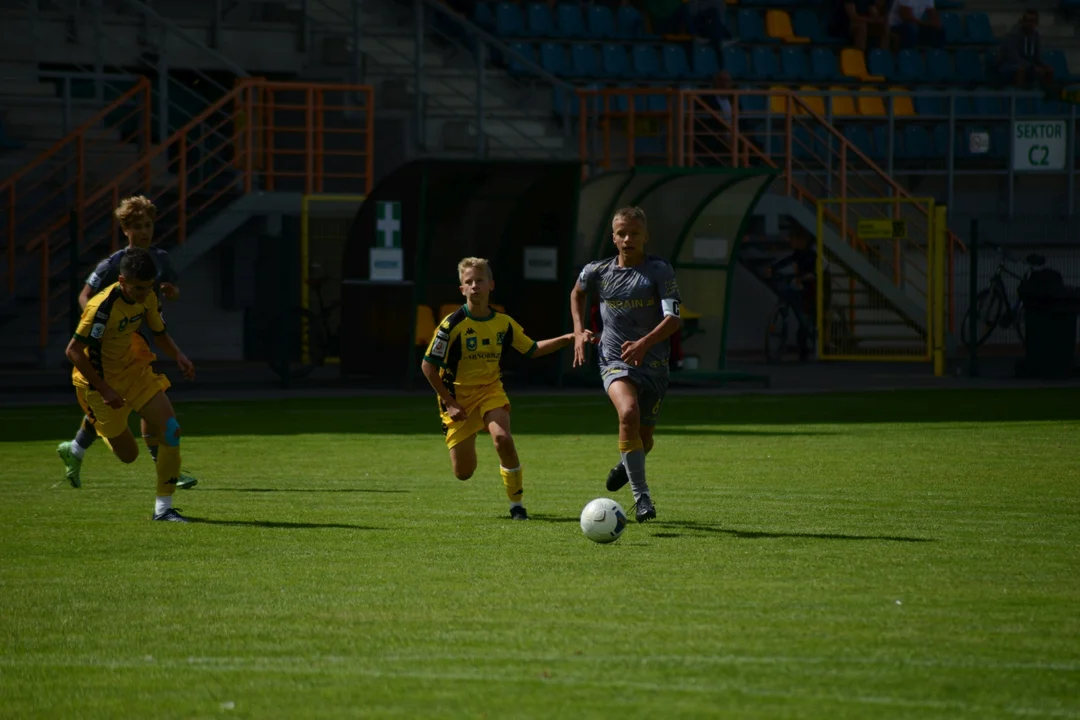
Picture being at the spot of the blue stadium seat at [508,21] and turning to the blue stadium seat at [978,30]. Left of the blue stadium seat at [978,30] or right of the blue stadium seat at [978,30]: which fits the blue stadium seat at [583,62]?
right

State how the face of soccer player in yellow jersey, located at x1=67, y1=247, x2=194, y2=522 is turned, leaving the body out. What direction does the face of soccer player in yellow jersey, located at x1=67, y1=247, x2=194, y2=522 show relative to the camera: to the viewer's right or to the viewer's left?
to the viewer's right

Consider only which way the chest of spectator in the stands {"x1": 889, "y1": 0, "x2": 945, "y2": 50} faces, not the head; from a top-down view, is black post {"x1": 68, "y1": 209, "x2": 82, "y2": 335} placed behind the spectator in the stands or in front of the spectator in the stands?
in front

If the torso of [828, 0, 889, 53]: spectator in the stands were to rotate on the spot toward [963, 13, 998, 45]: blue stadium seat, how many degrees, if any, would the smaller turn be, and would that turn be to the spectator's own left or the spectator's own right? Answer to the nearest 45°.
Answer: approximately 135° to the spectator's own left

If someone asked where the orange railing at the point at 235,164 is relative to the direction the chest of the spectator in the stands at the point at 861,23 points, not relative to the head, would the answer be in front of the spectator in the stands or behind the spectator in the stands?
in front

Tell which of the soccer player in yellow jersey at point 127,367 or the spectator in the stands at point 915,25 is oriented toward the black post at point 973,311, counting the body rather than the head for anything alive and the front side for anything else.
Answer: the spectator in the stands

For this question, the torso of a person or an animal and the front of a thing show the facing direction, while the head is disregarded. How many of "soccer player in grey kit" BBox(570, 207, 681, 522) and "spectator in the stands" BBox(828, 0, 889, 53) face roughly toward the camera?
2

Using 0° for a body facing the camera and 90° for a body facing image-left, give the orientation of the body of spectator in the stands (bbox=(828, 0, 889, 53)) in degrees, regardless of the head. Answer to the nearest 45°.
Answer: approximately 0°

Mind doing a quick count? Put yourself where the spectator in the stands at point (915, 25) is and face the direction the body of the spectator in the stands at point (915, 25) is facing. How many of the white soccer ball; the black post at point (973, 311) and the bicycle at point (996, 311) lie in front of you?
3

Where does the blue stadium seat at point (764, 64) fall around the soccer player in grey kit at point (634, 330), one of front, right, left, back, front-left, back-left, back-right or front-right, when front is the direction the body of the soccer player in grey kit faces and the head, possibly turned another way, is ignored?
back

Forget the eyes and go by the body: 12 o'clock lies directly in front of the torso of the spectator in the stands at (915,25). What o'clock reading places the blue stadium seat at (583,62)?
The blue stadium seat is roughly at 2 o'clock from the spectator in the stands.

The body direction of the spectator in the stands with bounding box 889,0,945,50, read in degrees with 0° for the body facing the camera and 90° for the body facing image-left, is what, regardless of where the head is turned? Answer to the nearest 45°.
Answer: approximately 0°
